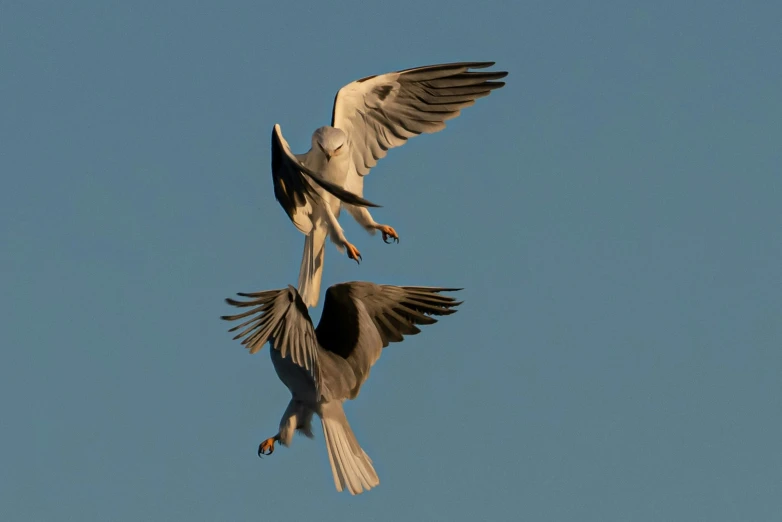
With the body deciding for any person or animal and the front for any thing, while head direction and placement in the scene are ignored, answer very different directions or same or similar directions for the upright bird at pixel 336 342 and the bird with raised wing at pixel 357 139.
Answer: very different directions

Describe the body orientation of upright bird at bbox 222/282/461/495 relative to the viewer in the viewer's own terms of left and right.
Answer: facing away from the viewer and to the left of the viewer

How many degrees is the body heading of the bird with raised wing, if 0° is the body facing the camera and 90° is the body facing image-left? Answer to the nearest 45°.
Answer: approximately 315°
